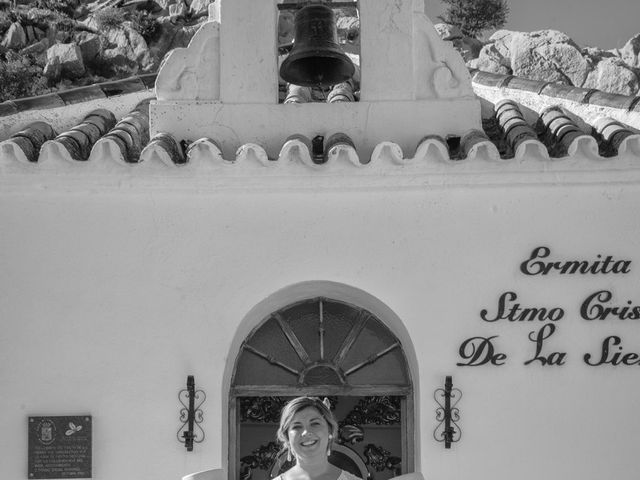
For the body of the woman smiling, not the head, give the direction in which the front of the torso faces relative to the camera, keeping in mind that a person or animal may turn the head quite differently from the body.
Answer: toward the camera

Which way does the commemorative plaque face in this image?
toward the camera

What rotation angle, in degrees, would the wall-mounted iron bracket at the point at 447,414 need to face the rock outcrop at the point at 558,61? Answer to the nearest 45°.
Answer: approximately 180°

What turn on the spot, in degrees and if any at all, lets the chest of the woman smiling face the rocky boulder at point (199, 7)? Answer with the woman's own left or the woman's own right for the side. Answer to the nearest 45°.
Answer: approximately 180°

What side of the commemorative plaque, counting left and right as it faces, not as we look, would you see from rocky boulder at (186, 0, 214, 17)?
back

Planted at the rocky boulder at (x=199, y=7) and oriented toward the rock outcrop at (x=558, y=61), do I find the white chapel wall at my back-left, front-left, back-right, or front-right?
front-right

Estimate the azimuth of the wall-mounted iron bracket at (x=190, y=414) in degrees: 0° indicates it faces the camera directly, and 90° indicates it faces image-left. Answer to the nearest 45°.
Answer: approximately 0°

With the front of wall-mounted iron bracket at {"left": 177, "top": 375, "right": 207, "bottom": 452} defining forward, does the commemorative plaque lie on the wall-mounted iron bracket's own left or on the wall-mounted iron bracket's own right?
on the wall-mounted iron bracket's own right

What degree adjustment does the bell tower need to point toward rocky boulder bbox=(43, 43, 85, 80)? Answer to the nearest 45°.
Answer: approximately 180°

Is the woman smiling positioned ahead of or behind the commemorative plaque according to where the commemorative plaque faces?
ahead

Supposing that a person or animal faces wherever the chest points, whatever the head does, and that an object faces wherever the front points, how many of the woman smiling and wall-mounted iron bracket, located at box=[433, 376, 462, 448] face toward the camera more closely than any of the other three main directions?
2

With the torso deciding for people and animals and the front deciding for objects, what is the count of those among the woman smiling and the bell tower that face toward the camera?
2

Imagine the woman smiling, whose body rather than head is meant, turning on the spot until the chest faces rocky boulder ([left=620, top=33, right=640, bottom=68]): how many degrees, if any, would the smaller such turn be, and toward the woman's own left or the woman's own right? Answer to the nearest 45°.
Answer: approximately 180°

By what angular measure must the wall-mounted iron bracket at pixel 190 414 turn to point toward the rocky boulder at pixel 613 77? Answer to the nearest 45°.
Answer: approximately 135° to its left

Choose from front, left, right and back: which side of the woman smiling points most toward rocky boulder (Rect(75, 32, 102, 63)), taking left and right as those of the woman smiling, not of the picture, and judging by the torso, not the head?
back

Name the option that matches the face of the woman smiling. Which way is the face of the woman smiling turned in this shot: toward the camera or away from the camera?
toward the camera
